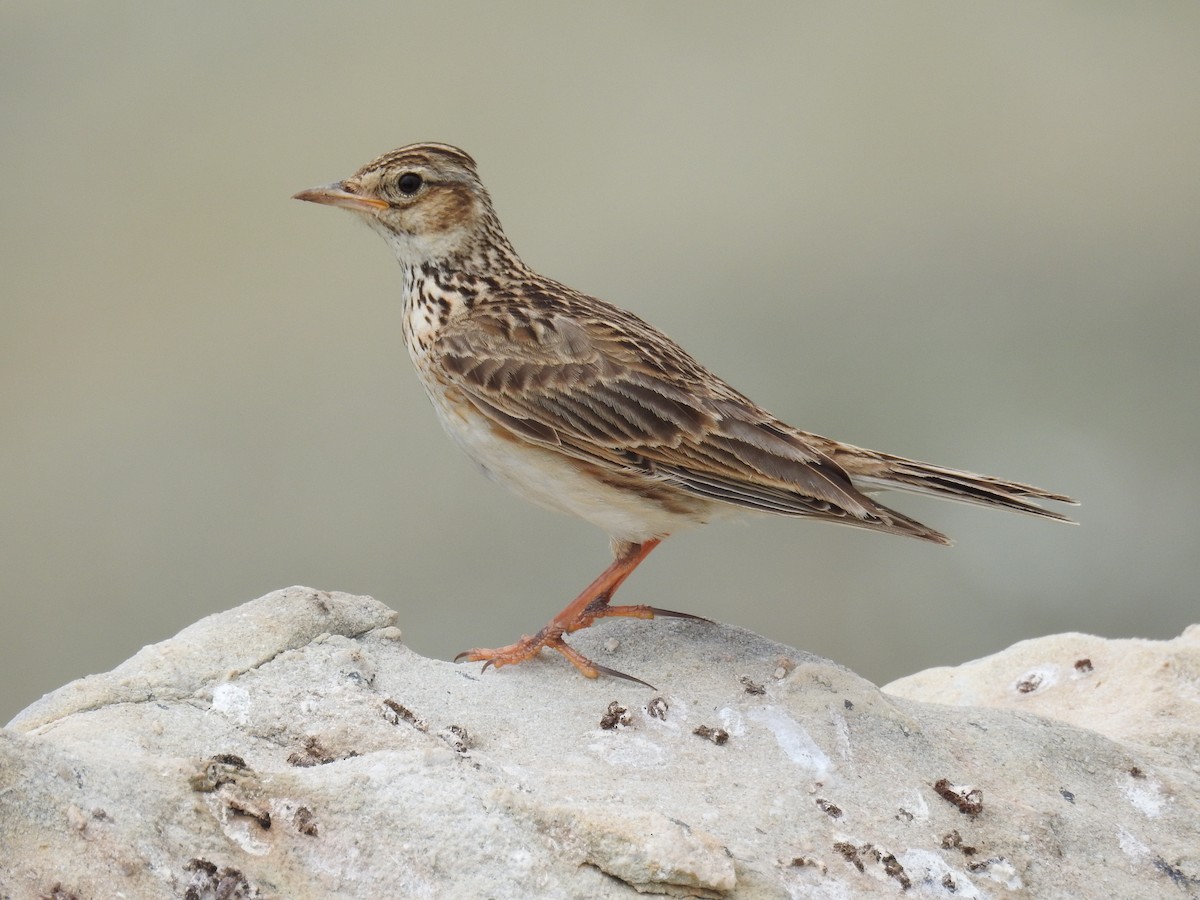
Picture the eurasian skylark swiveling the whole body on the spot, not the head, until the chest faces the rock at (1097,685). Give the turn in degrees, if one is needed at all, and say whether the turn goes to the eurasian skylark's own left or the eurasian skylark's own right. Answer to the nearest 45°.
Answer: approximately 180°

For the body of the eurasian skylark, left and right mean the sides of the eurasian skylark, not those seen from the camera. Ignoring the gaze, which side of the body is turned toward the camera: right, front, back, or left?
left
